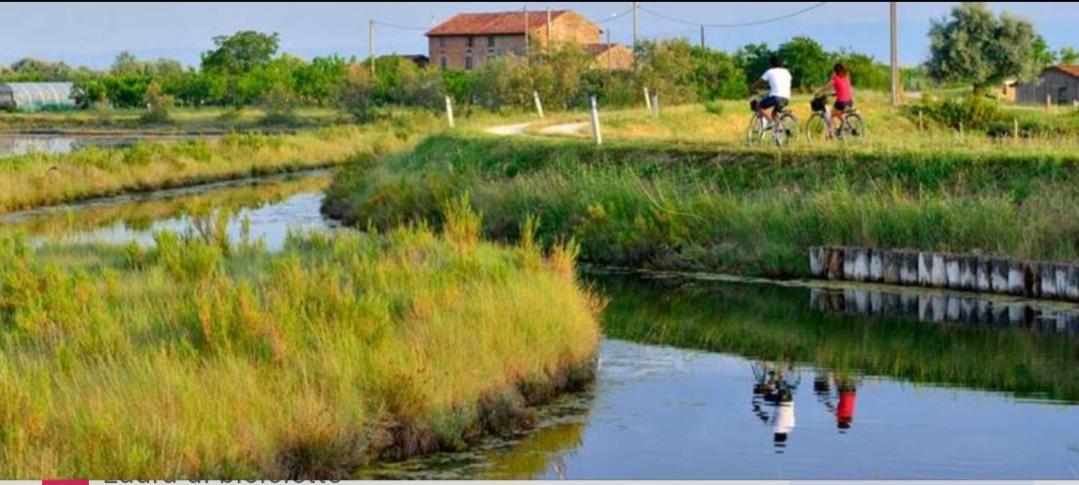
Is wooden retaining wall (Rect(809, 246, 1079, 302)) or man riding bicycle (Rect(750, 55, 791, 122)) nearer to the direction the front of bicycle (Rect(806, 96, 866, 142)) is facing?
the man riding bicycle

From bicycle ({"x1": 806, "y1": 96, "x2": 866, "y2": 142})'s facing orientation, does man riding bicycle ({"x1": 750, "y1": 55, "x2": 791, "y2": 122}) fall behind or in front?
in front

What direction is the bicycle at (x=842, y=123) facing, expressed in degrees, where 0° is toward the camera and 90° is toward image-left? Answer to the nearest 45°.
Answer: approximately 90°

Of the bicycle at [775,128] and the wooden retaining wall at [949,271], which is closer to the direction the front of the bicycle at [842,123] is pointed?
the bicycle
